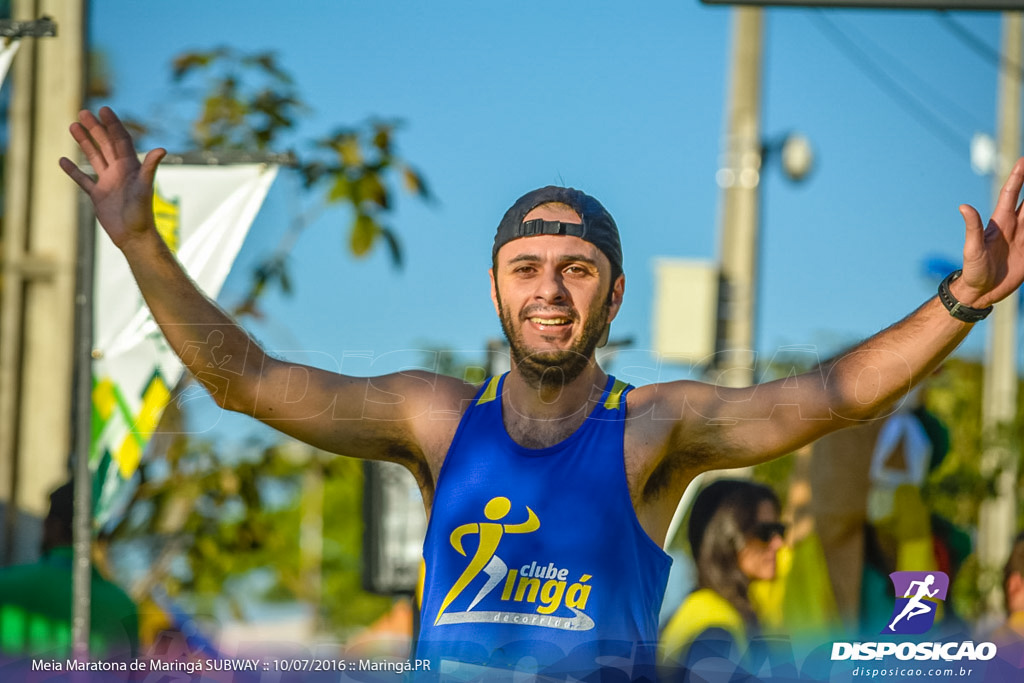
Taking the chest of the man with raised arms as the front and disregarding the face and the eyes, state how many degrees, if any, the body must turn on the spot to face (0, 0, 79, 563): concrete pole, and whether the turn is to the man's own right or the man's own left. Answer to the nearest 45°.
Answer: approximately 135° to the man's own right

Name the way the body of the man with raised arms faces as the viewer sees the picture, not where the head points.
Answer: toward the camera

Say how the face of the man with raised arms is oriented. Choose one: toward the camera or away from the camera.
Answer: toward the camera

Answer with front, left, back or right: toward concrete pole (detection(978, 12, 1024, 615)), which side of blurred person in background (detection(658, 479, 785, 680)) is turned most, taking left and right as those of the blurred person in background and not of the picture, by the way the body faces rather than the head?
left

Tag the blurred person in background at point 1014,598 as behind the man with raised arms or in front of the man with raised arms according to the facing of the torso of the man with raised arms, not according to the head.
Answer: behind
